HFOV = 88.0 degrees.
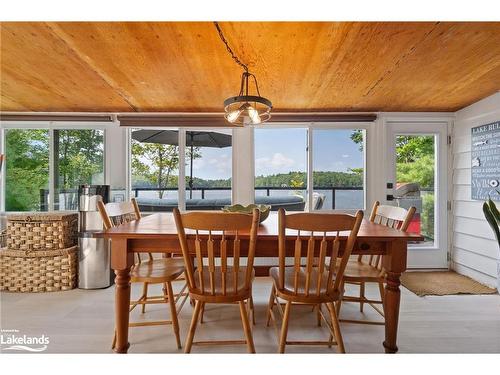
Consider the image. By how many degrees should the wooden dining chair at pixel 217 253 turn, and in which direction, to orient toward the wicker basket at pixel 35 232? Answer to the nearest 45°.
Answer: approximately 45° to its left

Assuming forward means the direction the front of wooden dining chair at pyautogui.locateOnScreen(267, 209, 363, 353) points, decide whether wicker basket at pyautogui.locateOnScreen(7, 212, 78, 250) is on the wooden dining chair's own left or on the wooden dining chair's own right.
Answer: on the wooden dining chair's own left

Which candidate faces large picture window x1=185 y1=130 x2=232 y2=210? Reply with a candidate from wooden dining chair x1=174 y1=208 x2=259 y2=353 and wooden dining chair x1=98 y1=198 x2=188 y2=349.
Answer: wooden dining chair x1=174 y1=208 x2=259 y2=353

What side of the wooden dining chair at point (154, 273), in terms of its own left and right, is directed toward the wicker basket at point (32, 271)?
back

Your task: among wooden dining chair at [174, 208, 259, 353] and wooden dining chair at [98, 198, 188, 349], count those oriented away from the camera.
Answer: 1

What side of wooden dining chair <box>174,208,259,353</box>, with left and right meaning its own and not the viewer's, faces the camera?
back

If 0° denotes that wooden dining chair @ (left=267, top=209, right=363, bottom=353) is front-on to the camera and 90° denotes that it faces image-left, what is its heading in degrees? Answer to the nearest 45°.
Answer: approximately 180°

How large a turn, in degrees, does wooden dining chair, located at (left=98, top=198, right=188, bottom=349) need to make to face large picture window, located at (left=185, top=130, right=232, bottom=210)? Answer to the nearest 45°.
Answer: approximately 90° to its left

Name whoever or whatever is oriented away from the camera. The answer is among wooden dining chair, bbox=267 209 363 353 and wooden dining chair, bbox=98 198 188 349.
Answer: wooden dining chair, bbox=267 209 363 353

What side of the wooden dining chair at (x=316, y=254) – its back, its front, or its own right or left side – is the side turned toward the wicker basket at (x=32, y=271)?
left
